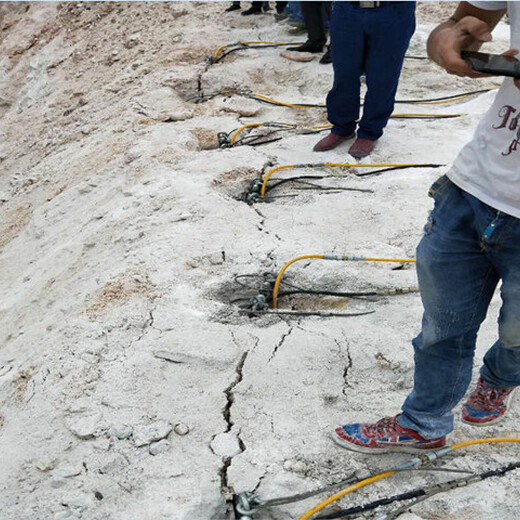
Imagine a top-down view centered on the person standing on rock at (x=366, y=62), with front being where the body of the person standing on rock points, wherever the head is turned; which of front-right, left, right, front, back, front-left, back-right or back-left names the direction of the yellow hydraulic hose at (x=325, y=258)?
front-left

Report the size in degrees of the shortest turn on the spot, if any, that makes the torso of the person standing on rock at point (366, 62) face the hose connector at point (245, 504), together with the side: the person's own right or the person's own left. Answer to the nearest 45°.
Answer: approximately 45° to the person's own left

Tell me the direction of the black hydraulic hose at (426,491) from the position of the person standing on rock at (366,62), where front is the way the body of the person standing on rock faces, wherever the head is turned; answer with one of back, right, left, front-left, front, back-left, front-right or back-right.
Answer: front-left

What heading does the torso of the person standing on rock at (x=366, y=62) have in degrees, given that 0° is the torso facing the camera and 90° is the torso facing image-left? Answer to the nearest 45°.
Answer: approximately 45°

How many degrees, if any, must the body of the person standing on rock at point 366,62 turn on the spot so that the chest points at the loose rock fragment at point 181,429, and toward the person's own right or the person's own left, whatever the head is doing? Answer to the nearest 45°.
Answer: approximately 45° to the person's own left
